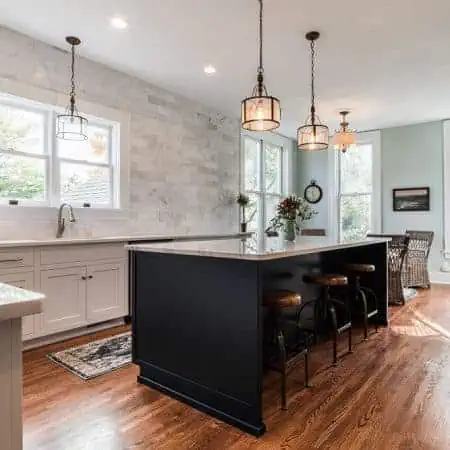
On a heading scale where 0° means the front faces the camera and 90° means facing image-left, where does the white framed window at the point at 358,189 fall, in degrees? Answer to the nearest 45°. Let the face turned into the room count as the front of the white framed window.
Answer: approximately 45°

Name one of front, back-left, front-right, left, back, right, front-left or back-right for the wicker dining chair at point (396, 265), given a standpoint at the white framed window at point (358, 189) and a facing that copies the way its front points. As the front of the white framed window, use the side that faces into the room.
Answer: front-left

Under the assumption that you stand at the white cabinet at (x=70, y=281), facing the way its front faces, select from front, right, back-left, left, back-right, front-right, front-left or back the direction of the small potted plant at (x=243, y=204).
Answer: left

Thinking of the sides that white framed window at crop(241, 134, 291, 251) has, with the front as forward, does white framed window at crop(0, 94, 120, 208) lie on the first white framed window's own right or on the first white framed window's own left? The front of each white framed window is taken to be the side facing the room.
on the first white framed window's own right

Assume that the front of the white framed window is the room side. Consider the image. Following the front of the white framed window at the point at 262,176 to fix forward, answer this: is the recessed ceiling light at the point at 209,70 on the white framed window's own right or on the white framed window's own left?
on the white framed window's own right

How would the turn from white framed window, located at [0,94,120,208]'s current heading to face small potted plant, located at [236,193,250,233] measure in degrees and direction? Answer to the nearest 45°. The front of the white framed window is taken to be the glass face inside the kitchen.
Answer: approximately 90° to its left

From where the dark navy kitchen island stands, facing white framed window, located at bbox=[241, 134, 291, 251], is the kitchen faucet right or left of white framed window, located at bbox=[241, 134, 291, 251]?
left

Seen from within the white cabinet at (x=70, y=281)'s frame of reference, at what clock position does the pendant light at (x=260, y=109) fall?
The pendant light is roughly at 12 o'clock from the white cabinet.

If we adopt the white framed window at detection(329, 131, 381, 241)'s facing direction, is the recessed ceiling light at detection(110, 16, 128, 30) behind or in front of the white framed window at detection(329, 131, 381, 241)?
in front

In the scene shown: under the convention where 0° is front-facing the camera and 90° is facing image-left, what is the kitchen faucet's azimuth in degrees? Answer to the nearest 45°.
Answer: approximately 315°

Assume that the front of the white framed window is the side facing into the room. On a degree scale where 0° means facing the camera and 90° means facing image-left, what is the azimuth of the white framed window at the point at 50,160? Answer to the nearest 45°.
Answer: approximately 315°

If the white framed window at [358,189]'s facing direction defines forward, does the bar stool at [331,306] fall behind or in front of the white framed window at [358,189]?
in front
